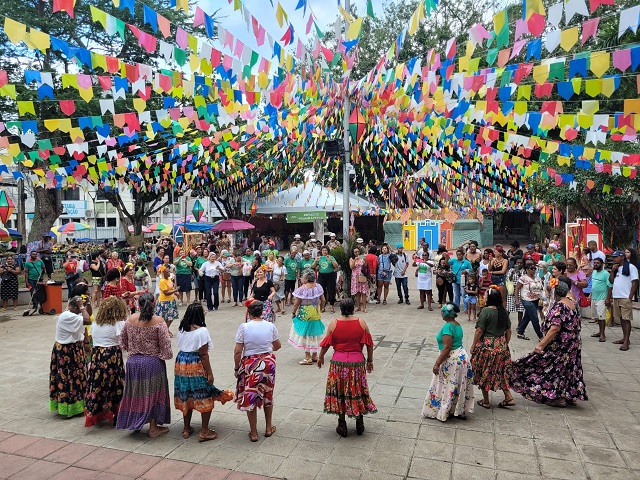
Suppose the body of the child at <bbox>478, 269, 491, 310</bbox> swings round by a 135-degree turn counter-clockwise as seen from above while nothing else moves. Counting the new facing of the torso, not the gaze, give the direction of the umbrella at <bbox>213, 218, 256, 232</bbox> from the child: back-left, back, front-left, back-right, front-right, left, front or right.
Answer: back-left

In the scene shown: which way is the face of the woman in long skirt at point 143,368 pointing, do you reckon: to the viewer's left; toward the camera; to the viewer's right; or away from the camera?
away from the camera

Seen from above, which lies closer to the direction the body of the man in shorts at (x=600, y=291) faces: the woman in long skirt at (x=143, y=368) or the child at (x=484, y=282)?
the woman in long skirt

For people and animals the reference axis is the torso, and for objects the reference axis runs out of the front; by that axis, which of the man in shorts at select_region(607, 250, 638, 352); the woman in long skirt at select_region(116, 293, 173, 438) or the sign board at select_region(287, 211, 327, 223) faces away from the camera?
the woman in long skirt

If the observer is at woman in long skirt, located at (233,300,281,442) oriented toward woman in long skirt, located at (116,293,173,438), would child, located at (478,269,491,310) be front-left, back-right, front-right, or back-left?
back-right

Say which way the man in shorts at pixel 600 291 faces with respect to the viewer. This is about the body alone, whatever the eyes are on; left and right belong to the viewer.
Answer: facing the viewer and to the left of the viewer

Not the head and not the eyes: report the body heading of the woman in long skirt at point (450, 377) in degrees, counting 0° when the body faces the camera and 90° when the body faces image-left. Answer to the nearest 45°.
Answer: approximately 135°

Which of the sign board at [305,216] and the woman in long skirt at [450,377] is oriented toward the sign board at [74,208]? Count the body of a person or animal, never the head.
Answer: the woman in long skirt

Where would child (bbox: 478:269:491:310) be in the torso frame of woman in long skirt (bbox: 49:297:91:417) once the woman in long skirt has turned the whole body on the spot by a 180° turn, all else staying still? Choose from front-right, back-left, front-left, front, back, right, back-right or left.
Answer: back-left

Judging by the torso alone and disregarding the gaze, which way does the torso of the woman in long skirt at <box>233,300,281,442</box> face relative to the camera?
away from the camera

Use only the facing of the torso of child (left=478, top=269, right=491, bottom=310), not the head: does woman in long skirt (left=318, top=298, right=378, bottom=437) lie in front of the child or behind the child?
in front

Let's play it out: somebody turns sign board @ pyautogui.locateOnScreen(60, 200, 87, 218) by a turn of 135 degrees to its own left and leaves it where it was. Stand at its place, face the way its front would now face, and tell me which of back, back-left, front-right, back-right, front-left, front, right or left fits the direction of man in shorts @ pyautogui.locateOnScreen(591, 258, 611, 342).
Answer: back-right

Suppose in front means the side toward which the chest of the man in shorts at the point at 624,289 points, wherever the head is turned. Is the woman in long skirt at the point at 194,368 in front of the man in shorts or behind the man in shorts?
in front

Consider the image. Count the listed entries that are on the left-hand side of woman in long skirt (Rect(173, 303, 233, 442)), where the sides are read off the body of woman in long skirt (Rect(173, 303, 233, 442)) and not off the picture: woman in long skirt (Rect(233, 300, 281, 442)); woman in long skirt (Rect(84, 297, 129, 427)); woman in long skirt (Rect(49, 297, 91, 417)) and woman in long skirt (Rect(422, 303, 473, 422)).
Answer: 2

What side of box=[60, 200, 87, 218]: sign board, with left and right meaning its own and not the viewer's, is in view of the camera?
front

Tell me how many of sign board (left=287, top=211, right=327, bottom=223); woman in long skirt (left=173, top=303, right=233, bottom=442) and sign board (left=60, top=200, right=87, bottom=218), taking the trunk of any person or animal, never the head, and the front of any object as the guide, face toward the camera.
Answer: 2

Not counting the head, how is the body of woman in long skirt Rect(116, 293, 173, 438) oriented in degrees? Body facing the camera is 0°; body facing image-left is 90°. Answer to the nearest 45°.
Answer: approximately 180°

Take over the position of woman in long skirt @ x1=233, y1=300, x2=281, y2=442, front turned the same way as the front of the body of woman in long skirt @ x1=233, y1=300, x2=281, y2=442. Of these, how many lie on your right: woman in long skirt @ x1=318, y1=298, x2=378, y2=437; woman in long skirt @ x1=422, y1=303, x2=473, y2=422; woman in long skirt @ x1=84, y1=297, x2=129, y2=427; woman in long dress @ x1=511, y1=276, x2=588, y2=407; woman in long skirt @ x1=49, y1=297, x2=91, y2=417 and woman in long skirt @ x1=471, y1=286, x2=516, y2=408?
4
